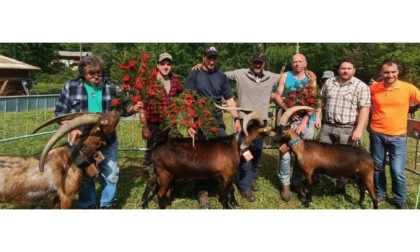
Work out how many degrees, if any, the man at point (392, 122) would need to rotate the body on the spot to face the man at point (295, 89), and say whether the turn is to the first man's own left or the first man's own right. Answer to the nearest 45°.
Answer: approximately 90° to the first man's own right

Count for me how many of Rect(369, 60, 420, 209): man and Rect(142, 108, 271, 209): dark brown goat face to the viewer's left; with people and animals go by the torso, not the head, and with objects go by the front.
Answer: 0

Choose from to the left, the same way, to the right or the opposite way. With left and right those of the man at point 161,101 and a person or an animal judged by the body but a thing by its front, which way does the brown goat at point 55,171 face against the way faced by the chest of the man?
to the left

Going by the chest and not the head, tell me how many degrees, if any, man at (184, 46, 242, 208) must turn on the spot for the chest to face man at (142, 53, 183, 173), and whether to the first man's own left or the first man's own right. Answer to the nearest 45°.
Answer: approximately 90° to the first man's own right

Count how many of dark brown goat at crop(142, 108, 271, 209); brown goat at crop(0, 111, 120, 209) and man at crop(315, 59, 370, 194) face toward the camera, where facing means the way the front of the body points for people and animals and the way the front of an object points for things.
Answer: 1

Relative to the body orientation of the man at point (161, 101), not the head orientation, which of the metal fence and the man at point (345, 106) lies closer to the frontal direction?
the man

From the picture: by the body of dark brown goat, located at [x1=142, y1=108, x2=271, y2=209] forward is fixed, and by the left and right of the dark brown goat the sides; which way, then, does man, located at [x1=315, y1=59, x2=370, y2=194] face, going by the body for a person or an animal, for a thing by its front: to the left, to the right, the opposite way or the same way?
to the right

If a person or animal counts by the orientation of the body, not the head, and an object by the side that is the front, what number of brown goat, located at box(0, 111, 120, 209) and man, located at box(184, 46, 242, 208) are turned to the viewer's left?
0

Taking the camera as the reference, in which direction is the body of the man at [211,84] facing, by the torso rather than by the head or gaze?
toward the camera

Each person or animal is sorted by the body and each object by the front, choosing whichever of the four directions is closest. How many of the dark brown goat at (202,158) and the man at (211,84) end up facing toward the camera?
1

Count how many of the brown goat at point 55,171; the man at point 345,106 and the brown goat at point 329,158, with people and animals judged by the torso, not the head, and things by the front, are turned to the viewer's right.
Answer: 1

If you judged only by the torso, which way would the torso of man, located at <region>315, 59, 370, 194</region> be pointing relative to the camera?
toward the camera

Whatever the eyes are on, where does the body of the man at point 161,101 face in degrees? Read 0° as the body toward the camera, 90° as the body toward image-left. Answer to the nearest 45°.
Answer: approximately 0°
